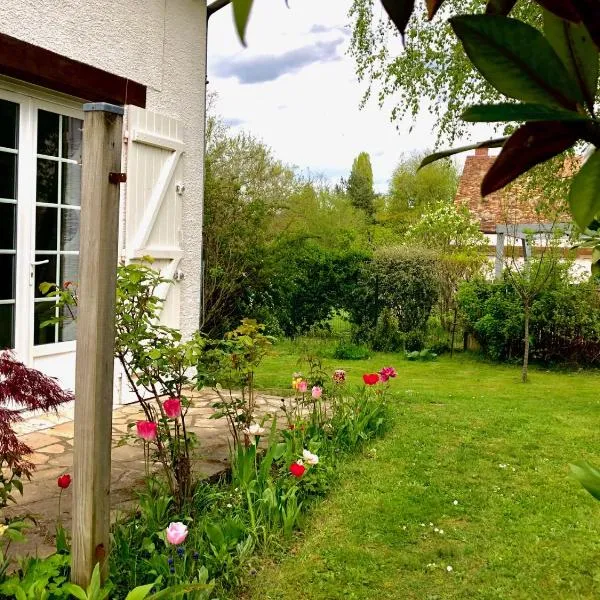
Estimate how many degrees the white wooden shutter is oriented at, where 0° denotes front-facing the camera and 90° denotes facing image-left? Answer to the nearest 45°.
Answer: approximately 315°

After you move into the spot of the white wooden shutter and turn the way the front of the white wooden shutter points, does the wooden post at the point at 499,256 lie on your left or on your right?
on your left

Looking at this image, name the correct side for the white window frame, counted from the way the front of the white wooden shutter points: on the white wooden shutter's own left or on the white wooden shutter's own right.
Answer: on the white wooden shutter's own right

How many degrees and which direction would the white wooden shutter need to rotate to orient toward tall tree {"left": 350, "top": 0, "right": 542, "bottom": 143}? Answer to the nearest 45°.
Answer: approximately 90° to its left

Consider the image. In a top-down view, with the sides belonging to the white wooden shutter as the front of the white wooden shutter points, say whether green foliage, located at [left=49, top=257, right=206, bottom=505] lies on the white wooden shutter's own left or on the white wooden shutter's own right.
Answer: on the white wooden shutter's own right

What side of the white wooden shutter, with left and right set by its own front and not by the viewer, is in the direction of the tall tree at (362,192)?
left

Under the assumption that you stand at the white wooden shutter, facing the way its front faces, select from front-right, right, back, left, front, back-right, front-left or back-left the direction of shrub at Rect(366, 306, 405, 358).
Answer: left

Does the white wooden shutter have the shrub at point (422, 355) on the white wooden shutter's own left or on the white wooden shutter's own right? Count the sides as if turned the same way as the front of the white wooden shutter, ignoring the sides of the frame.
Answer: on the white wooden shutter's own left

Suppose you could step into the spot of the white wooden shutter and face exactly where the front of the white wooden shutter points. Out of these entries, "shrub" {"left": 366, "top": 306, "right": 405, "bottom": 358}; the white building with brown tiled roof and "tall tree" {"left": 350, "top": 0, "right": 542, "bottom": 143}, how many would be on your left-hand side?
3

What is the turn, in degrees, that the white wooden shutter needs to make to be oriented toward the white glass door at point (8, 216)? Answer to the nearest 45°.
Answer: approximately 90° to its right

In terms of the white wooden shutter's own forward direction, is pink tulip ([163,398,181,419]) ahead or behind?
ahead

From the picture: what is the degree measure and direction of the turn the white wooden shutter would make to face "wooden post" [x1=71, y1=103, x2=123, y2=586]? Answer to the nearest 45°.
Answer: approximately 45° to its right
